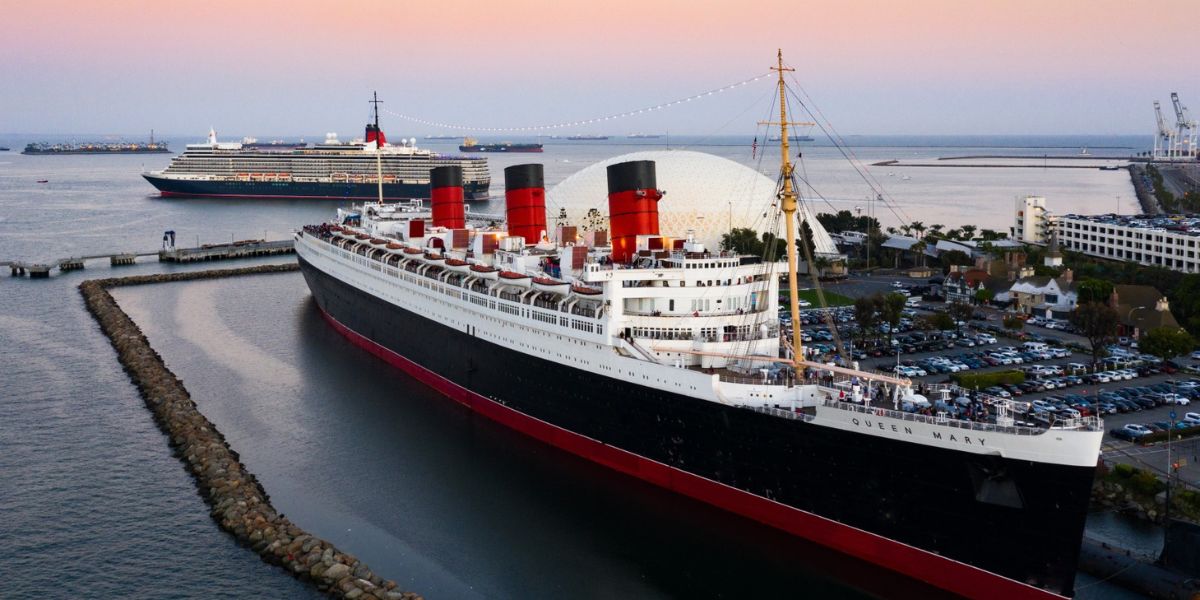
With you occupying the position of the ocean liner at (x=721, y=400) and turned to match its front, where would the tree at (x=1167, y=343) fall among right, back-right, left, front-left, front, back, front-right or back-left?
left

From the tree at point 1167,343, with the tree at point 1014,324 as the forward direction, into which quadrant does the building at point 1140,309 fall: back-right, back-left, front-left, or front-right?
front-right

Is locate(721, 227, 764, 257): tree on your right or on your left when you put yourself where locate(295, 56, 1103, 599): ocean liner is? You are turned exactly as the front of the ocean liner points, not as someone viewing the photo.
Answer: on your left

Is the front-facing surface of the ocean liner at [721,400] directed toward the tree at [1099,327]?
no

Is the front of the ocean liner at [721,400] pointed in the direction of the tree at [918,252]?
no

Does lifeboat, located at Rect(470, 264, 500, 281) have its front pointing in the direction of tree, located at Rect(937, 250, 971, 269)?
no

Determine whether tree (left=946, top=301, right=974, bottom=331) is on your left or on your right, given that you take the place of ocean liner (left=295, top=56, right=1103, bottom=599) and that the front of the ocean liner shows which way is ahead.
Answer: on your left

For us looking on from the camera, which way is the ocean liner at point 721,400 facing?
facing the viewer and to the right of the viewer

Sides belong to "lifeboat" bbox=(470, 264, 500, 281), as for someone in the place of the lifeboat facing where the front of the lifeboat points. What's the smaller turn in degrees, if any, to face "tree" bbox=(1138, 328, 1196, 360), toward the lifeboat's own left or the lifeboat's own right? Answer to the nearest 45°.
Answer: approximately 45° to the lifeboat's own left

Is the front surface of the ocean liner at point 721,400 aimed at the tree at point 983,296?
no

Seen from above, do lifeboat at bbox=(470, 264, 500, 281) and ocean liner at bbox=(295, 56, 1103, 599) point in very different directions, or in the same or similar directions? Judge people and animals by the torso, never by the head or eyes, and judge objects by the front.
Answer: same or similar directions

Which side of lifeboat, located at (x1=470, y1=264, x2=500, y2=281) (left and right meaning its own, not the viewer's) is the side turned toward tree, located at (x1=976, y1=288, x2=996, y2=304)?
left
